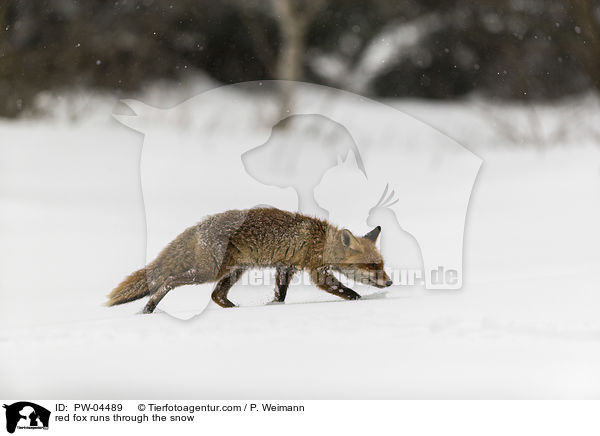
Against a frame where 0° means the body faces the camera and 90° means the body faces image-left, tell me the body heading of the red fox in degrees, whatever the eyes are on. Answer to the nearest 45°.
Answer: approximately 270°

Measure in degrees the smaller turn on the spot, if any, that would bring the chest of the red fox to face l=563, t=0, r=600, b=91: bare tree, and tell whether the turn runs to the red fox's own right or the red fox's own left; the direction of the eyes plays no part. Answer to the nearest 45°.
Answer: approximately 45° to the red fox's own left

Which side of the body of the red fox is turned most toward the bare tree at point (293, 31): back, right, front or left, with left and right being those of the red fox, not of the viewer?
left
